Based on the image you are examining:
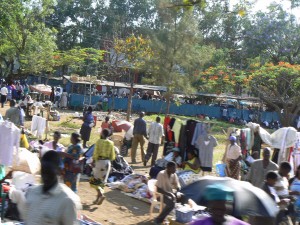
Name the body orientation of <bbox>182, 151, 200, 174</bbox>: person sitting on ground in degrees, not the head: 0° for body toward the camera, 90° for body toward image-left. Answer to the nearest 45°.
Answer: approximately 45°

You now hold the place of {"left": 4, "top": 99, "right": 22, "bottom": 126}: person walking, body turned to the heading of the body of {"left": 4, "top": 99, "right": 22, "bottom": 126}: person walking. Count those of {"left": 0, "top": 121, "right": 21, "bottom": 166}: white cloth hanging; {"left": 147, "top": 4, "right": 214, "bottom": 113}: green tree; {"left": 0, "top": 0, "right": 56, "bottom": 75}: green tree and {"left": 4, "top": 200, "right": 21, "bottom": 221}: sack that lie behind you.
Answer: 2

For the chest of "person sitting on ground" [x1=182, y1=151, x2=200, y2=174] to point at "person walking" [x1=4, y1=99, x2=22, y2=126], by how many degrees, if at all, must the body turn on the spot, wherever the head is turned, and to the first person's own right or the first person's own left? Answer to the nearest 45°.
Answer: approximately 45° to the first person's own right

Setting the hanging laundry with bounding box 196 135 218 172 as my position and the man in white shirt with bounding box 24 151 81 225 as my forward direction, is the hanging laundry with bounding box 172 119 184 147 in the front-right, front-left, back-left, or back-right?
back-right

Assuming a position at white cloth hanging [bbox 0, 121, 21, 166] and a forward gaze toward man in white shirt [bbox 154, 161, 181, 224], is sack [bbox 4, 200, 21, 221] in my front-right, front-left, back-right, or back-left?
front-right

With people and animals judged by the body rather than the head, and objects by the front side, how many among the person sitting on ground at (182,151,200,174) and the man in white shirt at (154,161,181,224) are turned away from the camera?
0
